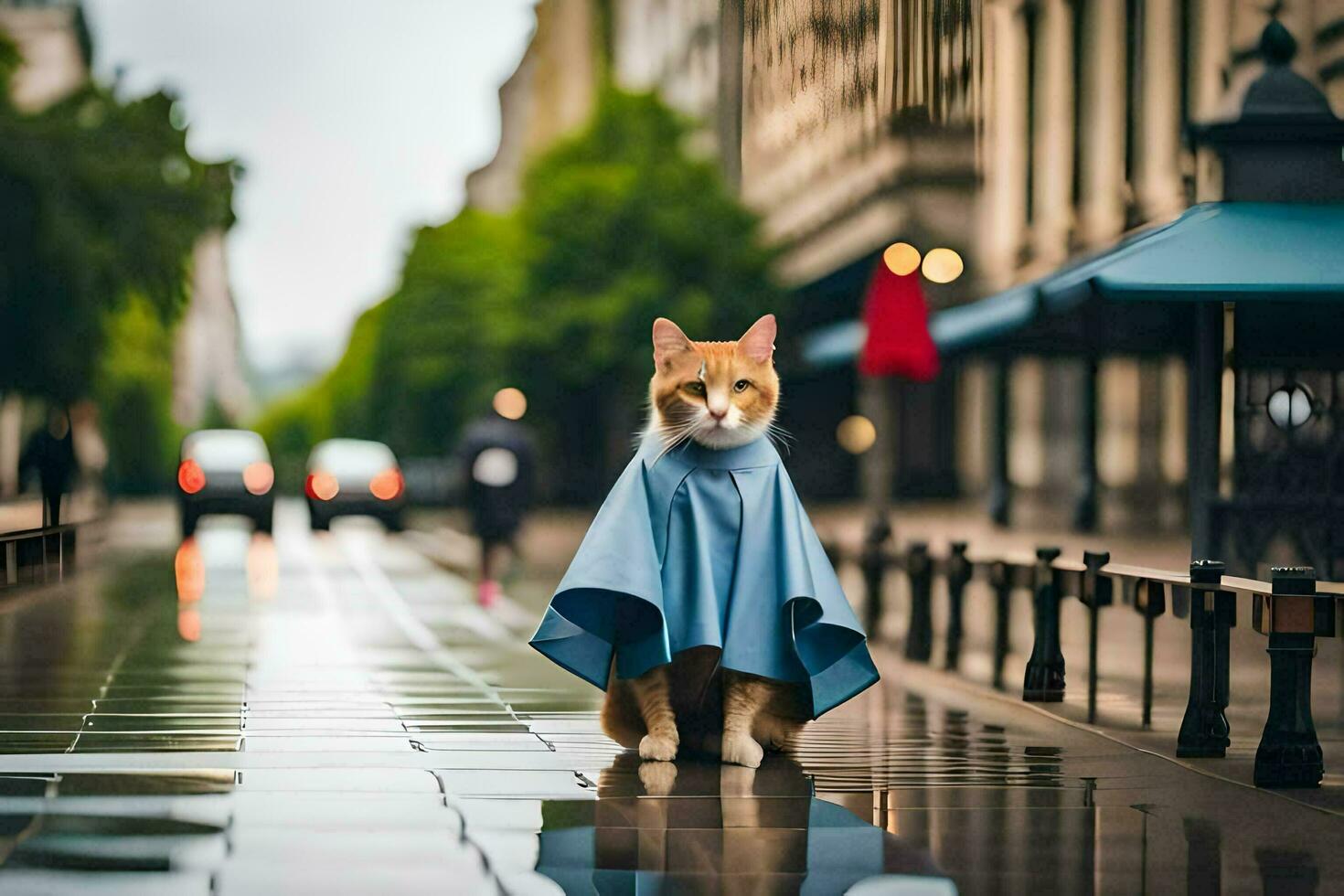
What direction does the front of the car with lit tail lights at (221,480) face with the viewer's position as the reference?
facing away from the viewer

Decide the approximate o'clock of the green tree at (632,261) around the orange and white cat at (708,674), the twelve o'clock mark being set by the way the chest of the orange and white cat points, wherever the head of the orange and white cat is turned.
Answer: The green tree is roughly at 6 o'clock from the orange and white cat.

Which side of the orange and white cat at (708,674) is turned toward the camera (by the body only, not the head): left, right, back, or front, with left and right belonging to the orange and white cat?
front

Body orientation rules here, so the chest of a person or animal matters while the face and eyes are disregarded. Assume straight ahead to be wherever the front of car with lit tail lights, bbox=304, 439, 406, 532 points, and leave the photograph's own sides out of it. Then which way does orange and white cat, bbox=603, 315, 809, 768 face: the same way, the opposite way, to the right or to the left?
the opposite way

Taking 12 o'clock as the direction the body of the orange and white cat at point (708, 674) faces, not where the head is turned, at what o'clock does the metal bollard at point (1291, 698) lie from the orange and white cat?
The metal bollard is roughly at 9 o'clock from the orange and white cat.

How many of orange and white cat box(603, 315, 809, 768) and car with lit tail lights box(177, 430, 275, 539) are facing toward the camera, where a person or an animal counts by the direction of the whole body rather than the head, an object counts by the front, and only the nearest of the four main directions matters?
1

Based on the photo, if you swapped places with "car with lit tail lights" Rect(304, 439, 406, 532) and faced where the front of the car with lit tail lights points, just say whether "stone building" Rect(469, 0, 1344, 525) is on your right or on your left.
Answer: on your right

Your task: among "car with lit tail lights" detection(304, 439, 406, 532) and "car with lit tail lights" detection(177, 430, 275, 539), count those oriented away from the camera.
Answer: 2

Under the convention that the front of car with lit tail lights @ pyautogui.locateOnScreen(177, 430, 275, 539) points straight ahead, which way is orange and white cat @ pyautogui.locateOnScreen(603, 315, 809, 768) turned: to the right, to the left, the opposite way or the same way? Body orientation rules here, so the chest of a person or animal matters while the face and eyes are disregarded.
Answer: the opposite way

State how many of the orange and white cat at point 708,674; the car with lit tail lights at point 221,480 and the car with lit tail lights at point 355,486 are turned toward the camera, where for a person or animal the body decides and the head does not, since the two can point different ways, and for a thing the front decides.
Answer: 1

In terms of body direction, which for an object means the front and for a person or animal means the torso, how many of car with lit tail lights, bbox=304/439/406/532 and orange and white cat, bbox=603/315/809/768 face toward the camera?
1

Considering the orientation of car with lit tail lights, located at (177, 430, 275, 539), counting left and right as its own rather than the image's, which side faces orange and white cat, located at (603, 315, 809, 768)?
back

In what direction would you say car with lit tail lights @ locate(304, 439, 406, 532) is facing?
away from the camera

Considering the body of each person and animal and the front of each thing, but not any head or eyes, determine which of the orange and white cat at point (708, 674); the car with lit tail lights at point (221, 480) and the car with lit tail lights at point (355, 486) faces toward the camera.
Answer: the orange and white cat
